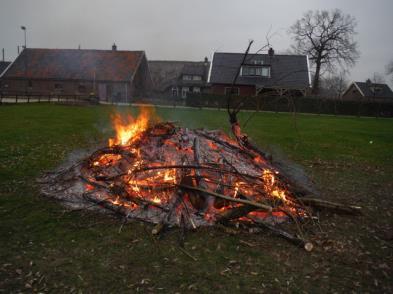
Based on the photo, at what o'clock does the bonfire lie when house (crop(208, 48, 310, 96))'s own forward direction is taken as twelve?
The bonfire is roughly at 12 o'clock from the house.

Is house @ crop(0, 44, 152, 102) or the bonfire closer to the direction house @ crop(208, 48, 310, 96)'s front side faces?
the bonfire

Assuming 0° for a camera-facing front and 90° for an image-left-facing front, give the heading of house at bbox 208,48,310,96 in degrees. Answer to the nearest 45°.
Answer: approximately 0°

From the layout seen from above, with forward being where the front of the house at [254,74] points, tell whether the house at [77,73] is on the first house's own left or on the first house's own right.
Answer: on the first house's own right
